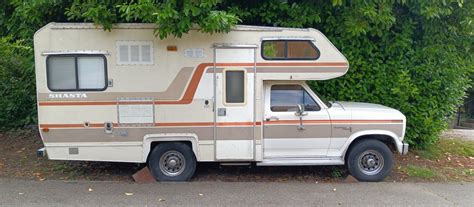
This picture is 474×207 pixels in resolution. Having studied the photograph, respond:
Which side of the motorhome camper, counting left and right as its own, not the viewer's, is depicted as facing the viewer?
right

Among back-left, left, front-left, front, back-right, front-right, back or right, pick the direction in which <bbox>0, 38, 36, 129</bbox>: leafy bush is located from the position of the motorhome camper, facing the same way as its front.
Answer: back-left
